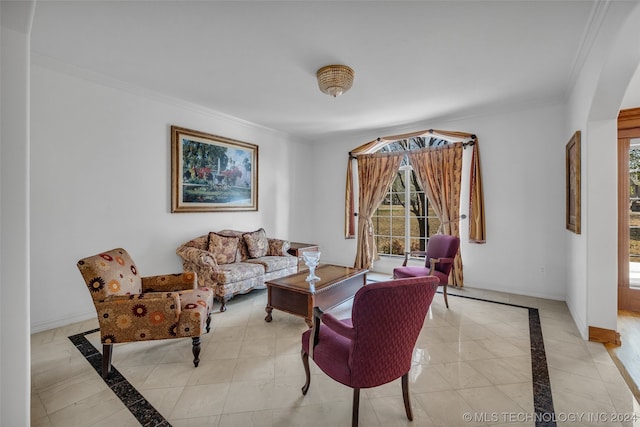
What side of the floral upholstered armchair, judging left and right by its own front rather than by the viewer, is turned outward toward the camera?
right

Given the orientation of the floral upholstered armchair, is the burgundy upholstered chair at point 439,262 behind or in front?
in front

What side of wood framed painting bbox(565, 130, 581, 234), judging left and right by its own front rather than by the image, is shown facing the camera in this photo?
left

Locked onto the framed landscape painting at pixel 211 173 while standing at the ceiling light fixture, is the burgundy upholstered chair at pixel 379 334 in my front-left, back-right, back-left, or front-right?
back-left

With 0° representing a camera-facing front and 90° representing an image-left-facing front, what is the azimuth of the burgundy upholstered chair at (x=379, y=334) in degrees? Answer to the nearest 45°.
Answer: approximately 135°

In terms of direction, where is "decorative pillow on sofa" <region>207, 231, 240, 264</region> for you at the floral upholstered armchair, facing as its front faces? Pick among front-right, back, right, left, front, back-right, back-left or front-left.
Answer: front-left

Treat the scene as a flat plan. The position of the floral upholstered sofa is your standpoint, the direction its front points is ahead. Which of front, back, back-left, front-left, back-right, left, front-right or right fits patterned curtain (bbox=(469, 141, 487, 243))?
front-left

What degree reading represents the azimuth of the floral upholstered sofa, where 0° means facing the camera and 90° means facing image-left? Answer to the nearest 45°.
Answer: approximately 315°

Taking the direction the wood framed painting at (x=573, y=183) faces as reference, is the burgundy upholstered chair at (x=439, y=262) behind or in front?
in front

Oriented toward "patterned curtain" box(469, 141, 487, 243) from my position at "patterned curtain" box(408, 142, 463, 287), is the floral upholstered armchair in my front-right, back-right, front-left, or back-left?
back-right

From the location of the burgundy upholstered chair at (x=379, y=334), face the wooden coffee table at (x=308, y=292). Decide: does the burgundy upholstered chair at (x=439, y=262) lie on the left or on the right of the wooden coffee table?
right
